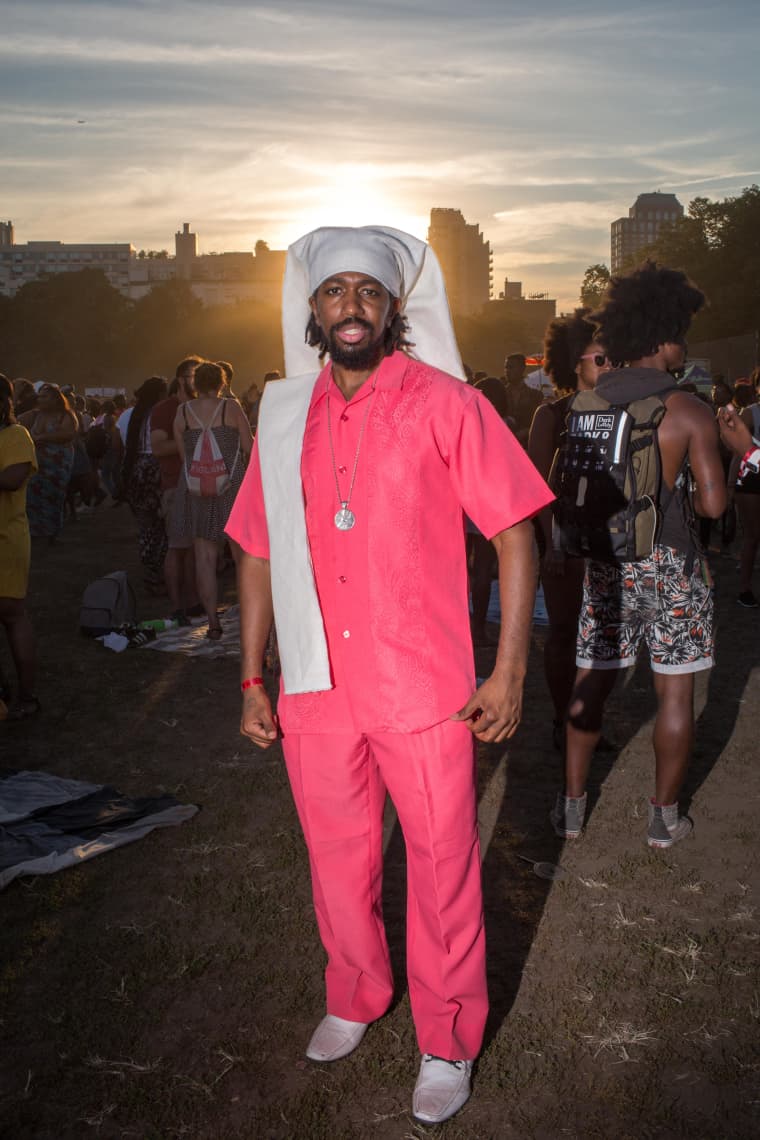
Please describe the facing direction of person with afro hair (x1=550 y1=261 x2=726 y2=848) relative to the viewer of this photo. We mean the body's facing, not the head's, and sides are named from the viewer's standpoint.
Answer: facing away from the viewer and to the right of the viewer

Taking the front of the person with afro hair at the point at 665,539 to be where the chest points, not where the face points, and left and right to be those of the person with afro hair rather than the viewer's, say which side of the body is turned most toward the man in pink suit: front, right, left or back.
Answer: back

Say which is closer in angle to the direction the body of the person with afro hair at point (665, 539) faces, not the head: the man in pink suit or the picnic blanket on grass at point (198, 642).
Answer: the picnic blanket on grass

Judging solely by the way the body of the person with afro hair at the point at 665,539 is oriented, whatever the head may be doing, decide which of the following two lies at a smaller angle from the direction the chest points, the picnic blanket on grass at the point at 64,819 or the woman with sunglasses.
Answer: the woman with sunglasses

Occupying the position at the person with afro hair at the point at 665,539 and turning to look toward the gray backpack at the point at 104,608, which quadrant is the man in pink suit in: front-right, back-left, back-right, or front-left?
back-left

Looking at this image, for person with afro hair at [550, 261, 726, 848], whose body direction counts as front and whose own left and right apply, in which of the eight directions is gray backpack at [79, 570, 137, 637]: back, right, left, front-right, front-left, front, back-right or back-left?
left

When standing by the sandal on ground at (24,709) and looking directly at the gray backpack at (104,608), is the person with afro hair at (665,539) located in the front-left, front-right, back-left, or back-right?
back-right

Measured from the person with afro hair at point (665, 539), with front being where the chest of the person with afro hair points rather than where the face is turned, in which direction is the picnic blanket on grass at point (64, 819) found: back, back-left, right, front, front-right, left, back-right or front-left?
back-left

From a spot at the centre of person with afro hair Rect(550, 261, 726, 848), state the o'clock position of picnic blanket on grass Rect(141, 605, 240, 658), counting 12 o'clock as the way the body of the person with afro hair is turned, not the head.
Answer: The picnic blanket on grass is roughly at 9 o'clock from the person with afro hair.

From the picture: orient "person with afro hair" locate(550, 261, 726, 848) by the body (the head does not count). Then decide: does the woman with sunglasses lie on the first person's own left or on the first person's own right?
on the first person's own left
